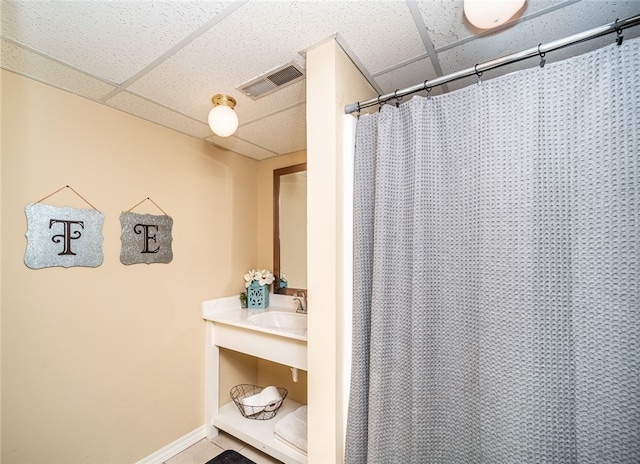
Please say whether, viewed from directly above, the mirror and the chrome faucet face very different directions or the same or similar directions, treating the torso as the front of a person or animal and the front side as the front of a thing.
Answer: same or similar directions

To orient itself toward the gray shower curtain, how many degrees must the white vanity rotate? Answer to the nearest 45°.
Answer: approximately 90° to its left

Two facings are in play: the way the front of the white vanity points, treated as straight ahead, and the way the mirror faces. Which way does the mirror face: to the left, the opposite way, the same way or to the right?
the same way

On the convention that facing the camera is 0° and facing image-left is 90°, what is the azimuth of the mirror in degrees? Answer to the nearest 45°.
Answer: approximately 45°

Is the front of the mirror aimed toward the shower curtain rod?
no

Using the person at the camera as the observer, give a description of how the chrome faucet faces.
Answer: facing the viewer and to the left of the viewer

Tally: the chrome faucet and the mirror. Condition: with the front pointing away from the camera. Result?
0

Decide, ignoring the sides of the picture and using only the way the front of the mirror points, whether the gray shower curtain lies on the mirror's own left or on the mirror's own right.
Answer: on the mirror's own left

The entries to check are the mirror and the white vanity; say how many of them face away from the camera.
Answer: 0
